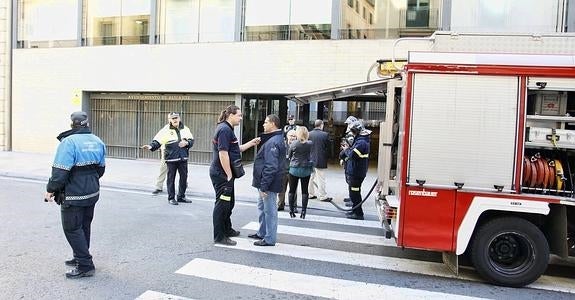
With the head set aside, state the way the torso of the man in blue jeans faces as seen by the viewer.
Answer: to the viewer's left

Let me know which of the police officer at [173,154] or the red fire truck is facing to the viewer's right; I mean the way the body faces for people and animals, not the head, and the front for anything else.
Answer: the red fire truck

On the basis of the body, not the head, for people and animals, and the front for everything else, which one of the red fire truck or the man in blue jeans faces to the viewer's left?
the man in blue jeans

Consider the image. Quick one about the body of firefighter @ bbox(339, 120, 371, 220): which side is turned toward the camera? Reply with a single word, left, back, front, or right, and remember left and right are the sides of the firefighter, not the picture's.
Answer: left

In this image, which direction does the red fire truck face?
to the viewer's right

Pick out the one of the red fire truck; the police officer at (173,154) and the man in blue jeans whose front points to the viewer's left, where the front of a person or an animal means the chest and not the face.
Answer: the man in blue jeans

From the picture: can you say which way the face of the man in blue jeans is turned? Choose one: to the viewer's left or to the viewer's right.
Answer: to the viewer's left

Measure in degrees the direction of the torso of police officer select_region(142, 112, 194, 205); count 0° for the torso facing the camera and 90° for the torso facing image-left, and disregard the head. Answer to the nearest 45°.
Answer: approximately 0°

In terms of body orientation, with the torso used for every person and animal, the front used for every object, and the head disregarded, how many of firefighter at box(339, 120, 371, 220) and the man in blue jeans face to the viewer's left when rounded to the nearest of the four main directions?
2
